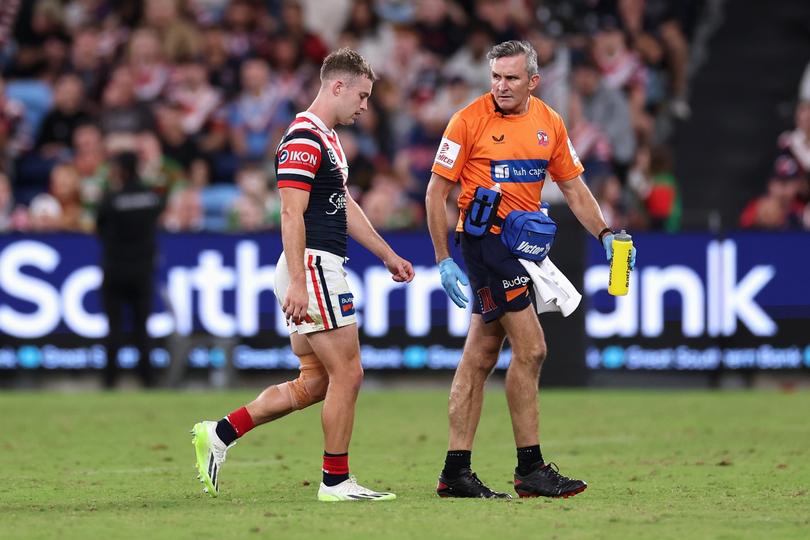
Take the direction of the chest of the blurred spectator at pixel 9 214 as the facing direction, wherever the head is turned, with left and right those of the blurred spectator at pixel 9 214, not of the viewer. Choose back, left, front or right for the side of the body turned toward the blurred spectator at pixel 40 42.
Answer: back

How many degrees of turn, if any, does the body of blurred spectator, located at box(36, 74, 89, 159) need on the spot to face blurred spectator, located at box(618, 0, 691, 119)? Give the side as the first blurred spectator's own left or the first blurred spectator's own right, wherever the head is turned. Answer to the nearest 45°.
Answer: approximately 90° to the first blurred spectator's own left

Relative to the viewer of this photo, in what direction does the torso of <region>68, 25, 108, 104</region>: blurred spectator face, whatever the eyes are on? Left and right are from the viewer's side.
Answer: facing the viewer

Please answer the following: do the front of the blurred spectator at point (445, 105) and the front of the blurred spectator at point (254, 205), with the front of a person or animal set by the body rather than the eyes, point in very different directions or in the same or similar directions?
same or similar directions

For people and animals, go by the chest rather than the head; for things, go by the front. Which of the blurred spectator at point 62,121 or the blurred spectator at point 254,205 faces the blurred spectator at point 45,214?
the blurred spectator at point 62,121

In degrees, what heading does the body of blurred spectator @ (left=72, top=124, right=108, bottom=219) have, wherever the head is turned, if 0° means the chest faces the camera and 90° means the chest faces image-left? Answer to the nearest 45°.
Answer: approximately 0°

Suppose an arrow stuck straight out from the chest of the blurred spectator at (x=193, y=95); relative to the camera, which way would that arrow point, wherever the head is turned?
toward the camera

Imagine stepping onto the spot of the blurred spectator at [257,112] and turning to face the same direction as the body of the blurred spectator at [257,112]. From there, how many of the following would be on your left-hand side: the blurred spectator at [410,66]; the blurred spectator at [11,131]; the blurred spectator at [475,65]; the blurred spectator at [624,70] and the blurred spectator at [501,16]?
4

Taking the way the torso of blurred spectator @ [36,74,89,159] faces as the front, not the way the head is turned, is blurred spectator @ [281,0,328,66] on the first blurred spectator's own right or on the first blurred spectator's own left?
on the first blurred spectator's own left

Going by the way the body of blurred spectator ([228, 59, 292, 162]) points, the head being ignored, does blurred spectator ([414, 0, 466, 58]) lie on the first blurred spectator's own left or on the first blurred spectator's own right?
on the first blurred spectator's own left

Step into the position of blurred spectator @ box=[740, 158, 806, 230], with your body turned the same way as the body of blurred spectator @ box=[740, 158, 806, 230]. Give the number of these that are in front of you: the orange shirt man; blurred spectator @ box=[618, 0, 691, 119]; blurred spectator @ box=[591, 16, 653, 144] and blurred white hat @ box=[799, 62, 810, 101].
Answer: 1

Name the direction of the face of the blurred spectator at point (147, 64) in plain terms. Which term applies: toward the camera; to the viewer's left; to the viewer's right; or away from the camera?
toward the camera

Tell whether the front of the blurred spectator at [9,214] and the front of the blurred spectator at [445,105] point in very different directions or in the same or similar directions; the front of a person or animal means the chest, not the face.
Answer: same or similar directions

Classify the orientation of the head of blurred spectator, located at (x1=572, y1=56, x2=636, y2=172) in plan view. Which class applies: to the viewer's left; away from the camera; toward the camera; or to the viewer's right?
toward the camera

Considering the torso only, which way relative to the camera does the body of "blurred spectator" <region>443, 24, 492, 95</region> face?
toward the camera

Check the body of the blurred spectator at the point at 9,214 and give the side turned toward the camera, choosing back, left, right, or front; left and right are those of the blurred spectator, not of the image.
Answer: front

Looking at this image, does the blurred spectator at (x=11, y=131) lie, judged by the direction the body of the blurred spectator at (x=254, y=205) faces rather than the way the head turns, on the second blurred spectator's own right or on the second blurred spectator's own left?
on the second blurred spectator's own right
